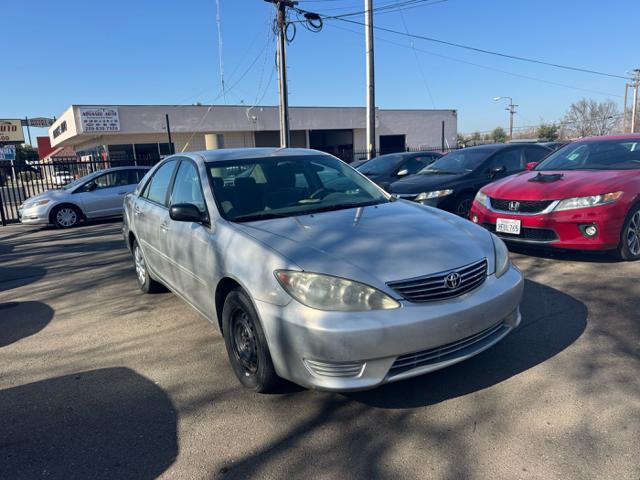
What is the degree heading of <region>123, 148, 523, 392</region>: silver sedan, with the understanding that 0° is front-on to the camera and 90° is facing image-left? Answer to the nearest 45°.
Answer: approximately 315°

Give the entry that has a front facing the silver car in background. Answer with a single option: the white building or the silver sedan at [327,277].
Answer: the white building

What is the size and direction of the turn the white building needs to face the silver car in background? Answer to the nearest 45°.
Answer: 0° — it already faces it

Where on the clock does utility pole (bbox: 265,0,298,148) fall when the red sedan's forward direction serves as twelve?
The utility pole is roughly at 3 o'clock from the red sedan.

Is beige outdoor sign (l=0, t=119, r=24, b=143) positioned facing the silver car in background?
yes

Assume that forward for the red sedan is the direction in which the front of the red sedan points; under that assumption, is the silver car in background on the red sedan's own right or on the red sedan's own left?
on the red sedan's own right

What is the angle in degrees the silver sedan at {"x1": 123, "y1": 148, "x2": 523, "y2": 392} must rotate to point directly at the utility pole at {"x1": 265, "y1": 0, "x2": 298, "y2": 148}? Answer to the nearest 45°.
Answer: approximately 135° to its left

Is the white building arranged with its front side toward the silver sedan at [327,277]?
yes

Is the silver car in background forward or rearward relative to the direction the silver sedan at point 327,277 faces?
rearward

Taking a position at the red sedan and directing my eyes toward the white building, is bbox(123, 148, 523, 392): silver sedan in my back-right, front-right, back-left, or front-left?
back-left

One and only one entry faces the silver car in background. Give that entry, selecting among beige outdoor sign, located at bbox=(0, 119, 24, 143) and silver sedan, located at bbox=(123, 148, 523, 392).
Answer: the beige outdoor sign
